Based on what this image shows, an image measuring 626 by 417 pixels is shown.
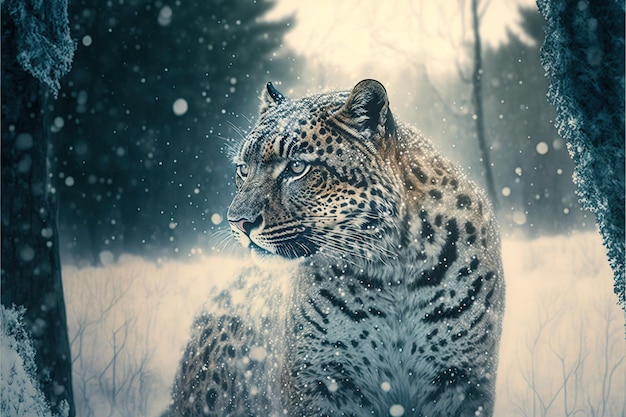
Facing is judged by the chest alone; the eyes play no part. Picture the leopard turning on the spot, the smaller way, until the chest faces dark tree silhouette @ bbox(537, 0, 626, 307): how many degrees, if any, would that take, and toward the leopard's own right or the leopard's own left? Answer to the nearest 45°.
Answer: approximately 135° to the leopard's own left

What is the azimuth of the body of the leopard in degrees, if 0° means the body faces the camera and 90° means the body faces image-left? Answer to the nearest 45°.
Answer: approximately 45°

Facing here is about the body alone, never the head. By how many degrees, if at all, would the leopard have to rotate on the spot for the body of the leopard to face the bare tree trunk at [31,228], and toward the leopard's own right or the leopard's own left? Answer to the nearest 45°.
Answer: approximately 45° to the leopard's own right
